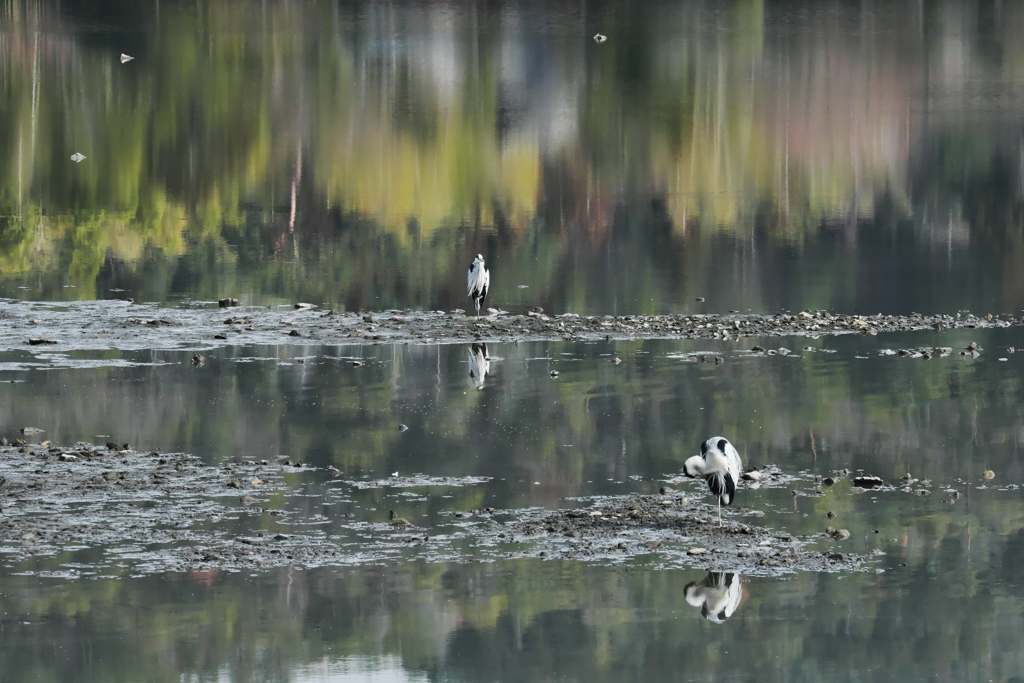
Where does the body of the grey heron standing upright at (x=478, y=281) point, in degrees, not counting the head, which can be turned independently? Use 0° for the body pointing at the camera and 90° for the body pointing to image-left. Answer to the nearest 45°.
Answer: approximately 0°

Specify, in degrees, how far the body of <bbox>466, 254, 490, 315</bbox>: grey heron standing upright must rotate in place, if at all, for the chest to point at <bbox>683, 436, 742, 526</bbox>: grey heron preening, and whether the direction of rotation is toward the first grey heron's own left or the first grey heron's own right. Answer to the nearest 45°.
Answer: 0° — it already faces it
